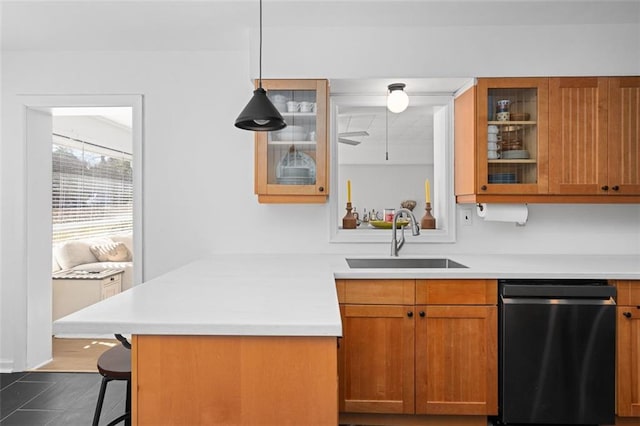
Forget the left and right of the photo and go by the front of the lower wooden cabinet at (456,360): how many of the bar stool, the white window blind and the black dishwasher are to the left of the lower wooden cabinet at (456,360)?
1

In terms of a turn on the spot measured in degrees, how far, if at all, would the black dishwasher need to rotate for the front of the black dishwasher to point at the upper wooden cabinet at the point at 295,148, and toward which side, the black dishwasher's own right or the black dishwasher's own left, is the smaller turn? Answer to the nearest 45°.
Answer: approximately 90° to the black dishwasher's own right

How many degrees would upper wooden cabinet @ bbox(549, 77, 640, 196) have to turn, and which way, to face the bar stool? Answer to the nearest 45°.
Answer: approximately 45° to its right

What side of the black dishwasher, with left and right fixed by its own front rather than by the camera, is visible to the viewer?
front

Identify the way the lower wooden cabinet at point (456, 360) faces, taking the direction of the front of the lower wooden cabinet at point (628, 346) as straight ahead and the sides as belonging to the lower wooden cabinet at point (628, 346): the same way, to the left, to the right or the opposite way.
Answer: the same way

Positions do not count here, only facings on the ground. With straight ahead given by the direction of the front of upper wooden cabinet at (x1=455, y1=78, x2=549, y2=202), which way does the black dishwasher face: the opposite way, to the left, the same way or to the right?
the same way

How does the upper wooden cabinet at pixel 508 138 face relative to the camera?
toward the camera

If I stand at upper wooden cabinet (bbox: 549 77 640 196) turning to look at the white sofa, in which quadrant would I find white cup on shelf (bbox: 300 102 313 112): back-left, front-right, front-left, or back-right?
front-left

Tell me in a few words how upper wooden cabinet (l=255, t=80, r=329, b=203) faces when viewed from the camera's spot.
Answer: facing the viewer

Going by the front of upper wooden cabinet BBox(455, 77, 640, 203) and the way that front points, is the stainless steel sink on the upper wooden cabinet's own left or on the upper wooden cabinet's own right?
on the upper wooden cabinet's own right

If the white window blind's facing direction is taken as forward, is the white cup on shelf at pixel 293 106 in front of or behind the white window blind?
in front

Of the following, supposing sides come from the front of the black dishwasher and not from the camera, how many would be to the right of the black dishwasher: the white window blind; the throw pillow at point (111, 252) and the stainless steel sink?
3

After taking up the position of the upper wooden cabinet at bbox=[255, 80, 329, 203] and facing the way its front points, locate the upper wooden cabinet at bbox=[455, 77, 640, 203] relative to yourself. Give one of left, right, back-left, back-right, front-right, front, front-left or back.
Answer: left

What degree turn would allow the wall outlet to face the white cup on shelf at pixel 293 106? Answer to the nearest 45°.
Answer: approximately 45° to its right

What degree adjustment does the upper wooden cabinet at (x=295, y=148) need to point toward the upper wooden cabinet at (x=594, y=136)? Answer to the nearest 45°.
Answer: approximately 90° to its left
